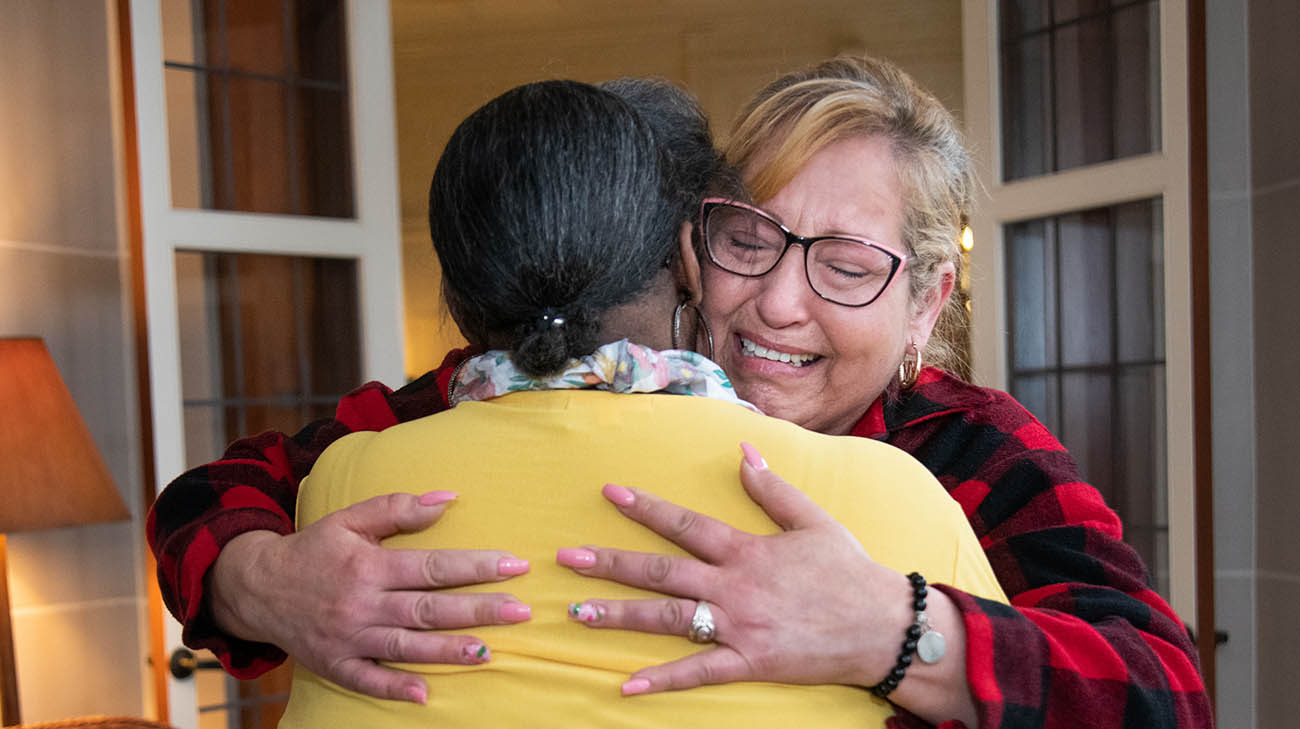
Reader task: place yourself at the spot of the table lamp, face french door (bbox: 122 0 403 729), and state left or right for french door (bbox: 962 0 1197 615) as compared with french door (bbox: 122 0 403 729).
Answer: right

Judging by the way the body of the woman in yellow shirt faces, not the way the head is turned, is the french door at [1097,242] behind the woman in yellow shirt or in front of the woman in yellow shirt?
in front

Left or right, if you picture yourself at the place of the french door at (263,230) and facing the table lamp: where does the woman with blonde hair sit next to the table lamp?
left

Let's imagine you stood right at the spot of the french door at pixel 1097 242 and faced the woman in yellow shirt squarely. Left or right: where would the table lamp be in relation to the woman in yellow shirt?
right

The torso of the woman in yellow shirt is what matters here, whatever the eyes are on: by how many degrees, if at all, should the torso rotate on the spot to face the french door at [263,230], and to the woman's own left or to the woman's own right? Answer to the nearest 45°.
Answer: approximately 45° to the woman's own left

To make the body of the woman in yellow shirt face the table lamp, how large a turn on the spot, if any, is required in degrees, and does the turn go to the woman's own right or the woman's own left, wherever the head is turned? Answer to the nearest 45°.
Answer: approximately 45° to the woman's own left

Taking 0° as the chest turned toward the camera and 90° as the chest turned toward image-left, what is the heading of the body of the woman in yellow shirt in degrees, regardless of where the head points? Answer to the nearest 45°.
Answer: approximately 180°

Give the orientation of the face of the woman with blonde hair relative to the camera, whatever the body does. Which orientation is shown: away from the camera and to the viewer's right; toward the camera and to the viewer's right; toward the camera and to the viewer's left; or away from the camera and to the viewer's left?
toward the camera and to the viewer's left
